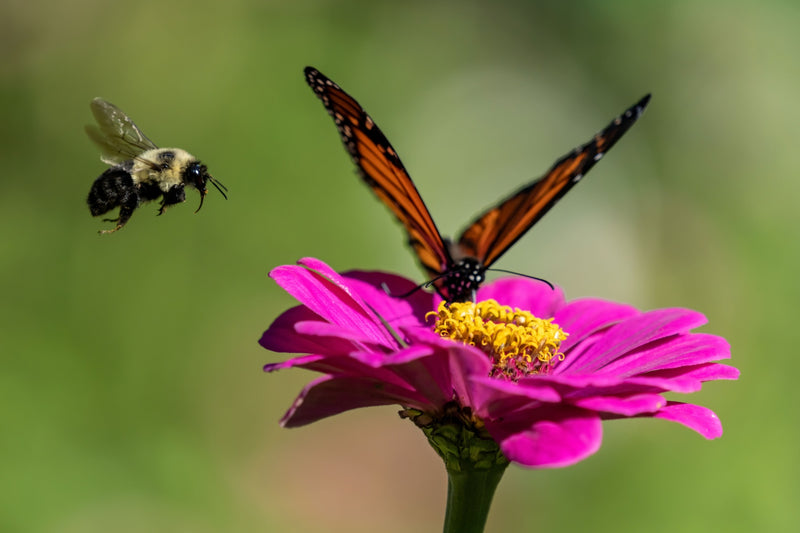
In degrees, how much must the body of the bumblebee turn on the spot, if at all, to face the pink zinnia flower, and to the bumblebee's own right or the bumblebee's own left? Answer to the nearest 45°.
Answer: approximately 45° to the bumblebee's own right

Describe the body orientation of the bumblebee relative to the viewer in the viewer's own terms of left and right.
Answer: facing to the right of the viewer

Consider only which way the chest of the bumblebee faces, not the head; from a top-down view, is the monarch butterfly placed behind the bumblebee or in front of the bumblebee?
in front
